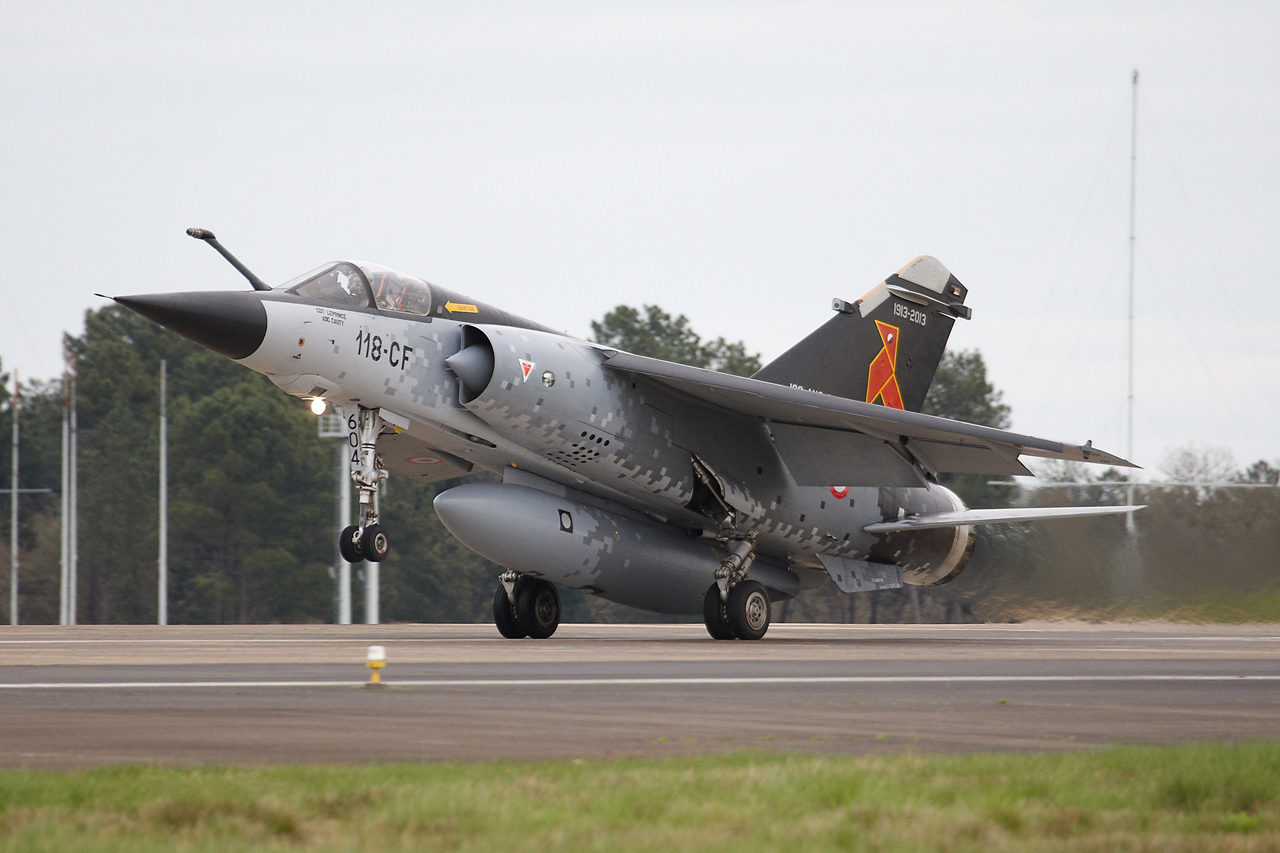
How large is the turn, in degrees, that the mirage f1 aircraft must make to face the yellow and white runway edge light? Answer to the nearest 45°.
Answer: approximately 45° to its left

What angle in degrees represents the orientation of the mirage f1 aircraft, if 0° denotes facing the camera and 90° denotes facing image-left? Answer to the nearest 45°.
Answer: approximately 45°
